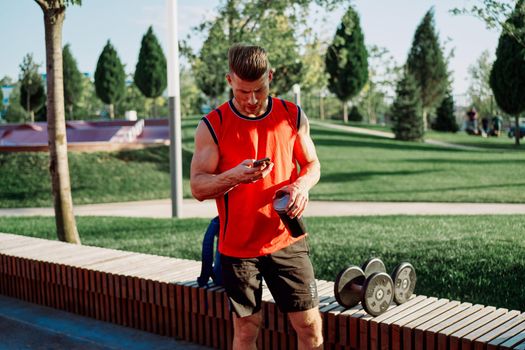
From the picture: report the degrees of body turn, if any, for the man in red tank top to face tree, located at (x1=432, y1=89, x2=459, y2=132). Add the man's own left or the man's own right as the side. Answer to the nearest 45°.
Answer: approximately 180°

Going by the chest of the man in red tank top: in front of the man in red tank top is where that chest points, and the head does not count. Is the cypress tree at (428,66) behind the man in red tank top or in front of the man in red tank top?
behind

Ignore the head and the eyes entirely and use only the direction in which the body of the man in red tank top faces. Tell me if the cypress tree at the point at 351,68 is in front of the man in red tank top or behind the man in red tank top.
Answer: behind

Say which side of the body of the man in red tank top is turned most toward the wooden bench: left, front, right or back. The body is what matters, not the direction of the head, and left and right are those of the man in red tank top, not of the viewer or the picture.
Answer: back

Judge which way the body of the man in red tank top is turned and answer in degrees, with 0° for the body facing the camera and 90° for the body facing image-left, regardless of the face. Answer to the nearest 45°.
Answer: approximately 0°

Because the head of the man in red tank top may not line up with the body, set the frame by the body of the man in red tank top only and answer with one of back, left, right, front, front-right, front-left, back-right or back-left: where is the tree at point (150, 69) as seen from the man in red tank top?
back

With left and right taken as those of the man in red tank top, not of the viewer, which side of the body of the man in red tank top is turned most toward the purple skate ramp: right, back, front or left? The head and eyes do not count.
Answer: back

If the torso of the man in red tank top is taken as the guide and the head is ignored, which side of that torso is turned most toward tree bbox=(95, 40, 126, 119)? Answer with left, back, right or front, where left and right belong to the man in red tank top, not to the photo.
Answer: back

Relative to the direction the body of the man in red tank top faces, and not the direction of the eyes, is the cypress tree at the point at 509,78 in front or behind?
behind
